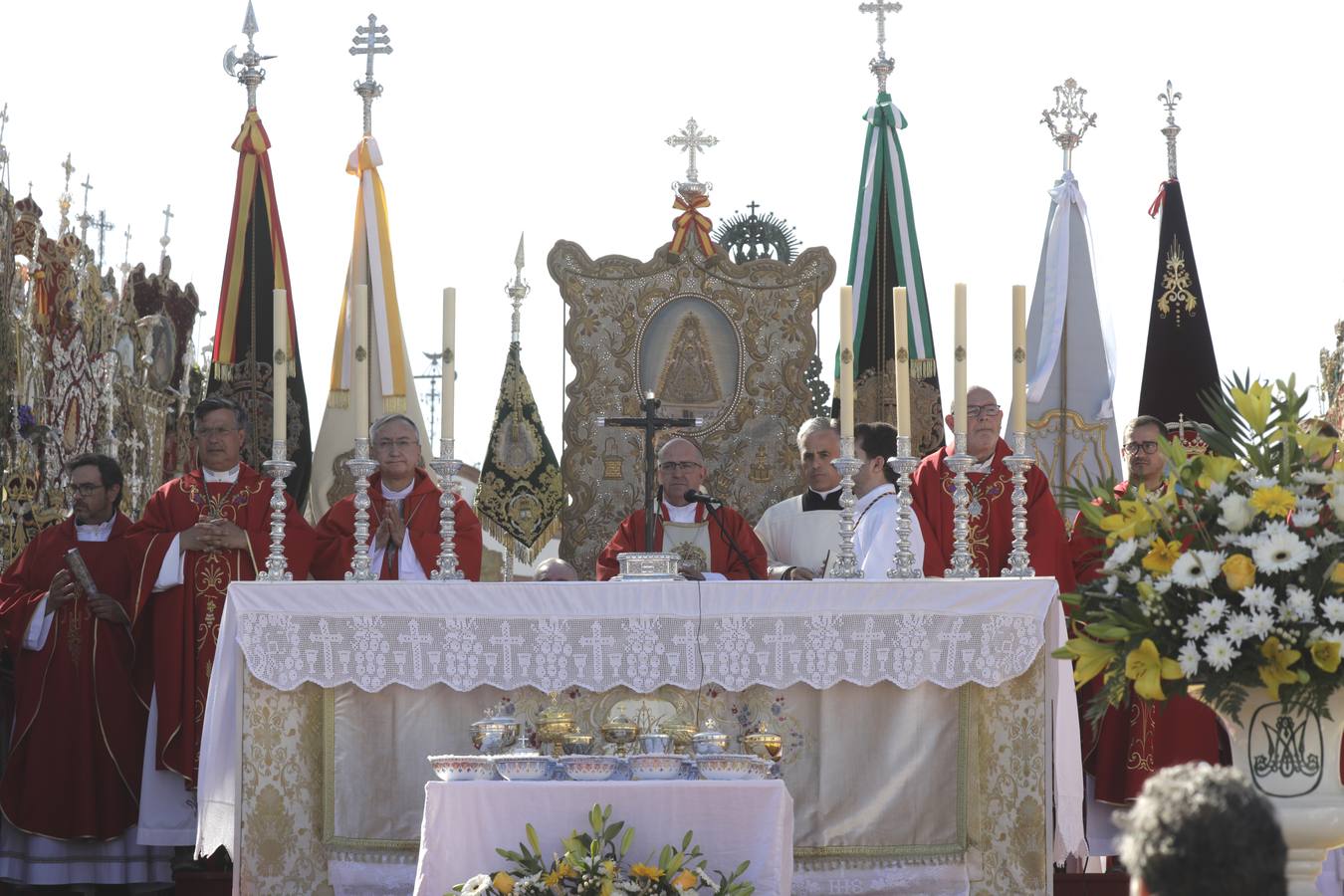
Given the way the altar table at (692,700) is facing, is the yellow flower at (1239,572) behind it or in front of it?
in front

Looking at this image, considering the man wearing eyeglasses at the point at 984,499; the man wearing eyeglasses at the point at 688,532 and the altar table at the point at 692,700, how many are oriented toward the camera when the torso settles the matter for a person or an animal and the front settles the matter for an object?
3

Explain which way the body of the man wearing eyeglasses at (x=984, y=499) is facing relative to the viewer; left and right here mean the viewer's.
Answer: facing the viewer

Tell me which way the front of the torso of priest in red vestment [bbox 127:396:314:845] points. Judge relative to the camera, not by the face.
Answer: toward the camera

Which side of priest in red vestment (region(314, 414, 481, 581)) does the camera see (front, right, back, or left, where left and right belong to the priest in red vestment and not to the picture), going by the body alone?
front

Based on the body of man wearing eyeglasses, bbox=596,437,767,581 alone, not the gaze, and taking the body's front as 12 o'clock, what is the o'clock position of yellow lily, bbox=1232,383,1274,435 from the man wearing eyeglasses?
The yellow lily is roughly at 11 o'clock from the man wearing eyeglasses.

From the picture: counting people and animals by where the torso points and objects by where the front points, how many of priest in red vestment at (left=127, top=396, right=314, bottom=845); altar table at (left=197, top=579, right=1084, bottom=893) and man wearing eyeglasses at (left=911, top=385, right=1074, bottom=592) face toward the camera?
3

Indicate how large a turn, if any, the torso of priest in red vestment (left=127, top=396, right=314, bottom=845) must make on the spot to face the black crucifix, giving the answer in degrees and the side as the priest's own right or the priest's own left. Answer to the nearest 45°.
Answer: approximately 45° to the priest's own left

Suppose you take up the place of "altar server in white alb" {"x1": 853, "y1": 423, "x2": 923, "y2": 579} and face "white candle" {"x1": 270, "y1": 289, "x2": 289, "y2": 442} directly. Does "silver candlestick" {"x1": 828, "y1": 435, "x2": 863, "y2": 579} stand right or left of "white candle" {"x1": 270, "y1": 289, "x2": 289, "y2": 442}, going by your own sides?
left

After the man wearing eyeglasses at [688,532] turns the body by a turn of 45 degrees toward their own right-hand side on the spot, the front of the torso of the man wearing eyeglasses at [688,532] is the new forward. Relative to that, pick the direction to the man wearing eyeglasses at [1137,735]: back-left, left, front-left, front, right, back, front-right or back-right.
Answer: back-left
